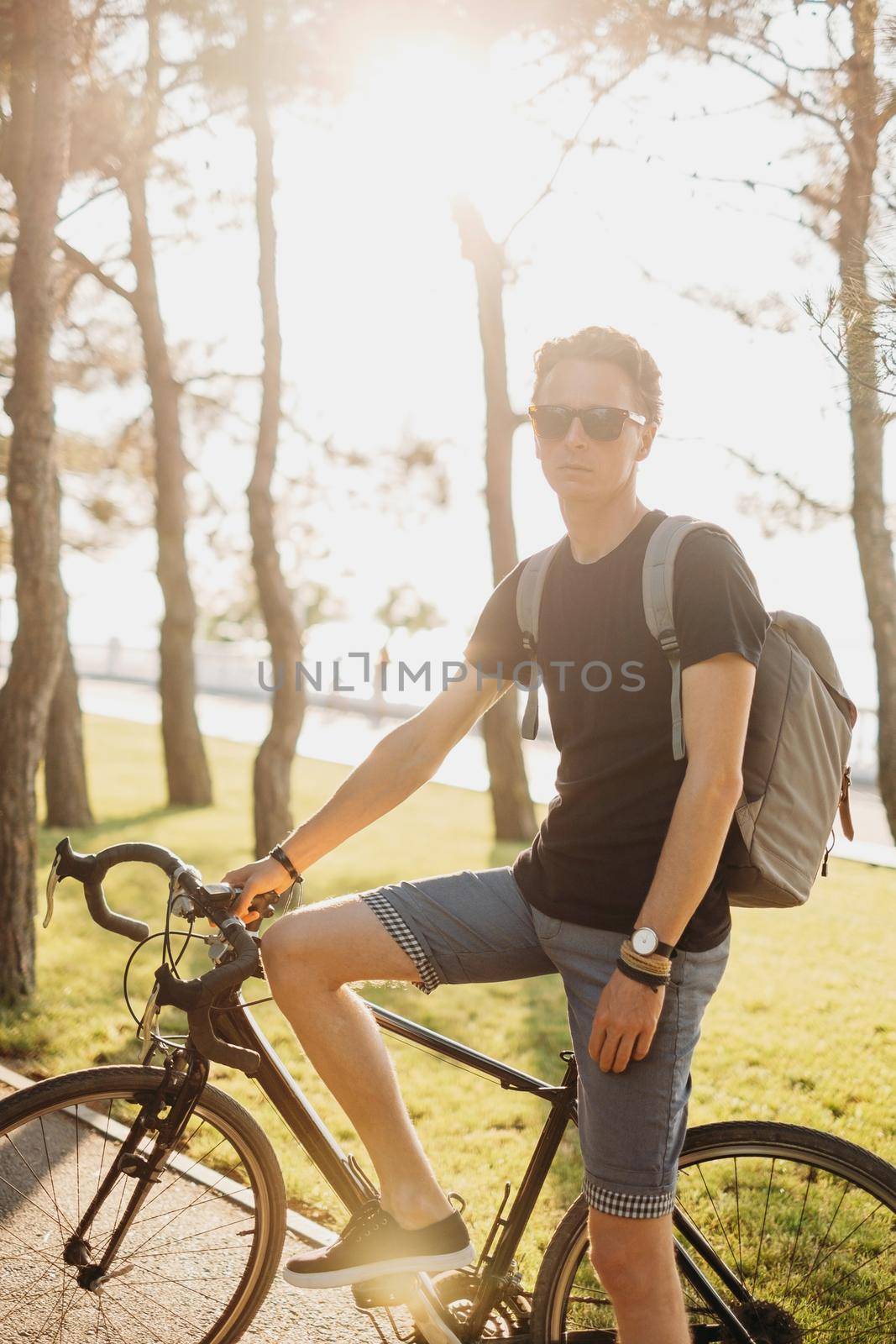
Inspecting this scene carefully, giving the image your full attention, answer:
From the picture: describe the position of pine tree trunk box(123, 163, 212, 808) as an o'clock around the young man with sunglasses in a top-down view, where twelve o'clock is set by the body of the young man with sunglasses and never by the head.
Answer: The pine tree trunk is roughly at 4 o'clock from the young man with sunglasses.

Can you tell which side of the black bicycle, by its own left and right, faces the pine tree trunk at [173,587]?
right

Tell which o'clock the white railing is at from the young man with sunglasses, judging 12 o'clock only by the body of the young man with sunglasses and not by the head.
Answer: The white railing is roughly at 4 o'clock from the young man with sunglasses.

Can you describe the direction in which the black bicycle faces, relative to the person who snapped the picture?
facing to the left of the viewer

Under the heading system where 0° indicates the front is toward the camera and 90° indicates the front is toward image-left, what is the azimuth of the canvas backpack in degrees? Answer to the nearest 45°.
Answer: approximately 225°

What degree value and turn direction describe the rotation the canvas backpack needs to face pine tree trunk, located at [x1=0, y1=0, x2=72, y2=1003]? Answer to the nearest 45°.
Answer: approximately 90° to its left

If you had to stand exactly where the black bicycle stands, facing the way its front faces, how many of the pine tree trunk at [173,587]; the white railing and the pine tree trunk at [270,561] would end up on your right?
3

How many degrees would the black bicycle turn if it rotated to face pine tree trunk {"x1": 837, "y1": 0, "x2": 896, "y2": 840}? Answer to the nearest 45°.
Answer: approximately 135° to its right

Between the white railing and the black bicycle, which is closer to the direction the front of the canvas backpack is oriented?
the white railing

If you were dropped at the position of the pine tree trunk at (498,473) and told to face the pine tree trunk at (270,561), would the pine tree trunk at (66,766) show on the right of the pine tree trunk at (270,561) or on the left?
right

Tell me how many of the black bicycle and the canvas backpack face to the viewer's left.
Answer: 1

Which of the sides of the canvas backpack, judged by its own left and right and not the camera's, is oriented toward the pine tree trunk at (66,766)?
left

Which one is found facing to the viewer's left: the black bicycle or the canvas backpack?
the black bicycle

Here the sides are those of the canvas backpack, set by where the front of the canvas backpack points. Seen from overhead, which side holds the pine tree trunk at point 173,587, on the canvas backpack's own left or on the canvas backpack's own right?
on the canvas backpack's own left
